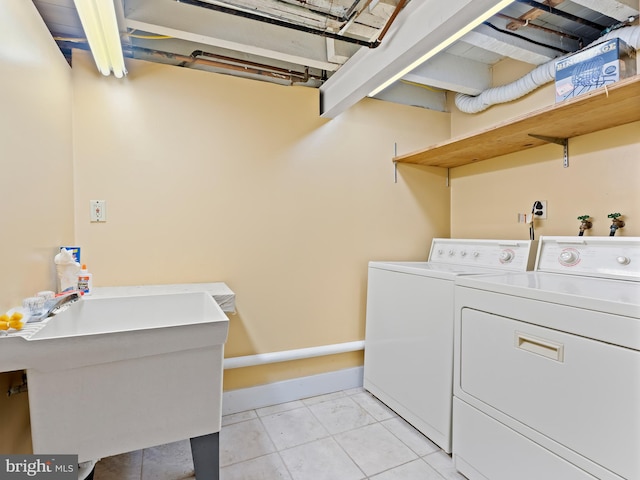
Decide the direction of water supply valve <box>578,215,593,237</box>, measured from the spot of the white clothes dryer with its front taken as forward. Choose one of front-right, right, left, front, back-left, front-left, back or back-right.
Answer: back-right

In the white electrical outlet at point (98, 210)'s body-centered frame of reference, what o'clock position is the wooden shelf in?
The wooden shelf is roughly at 10 o'clock from the white electrical outlet.

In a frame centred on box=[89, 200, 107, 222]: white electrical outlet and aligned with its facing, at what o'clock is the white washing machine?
The white washing machine is roughly at 10 o'clock from the white electrical outlet.

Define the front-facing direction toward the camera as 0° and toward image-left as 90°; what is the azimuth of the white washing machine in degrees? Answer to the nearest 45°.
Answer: approximately 45°

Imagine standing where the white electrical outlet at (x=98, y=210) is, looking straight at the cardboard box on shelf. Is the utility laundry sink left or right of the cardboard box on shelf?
right

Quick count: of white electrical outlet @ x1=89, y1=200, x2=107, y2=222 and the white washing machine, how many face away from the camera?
0
